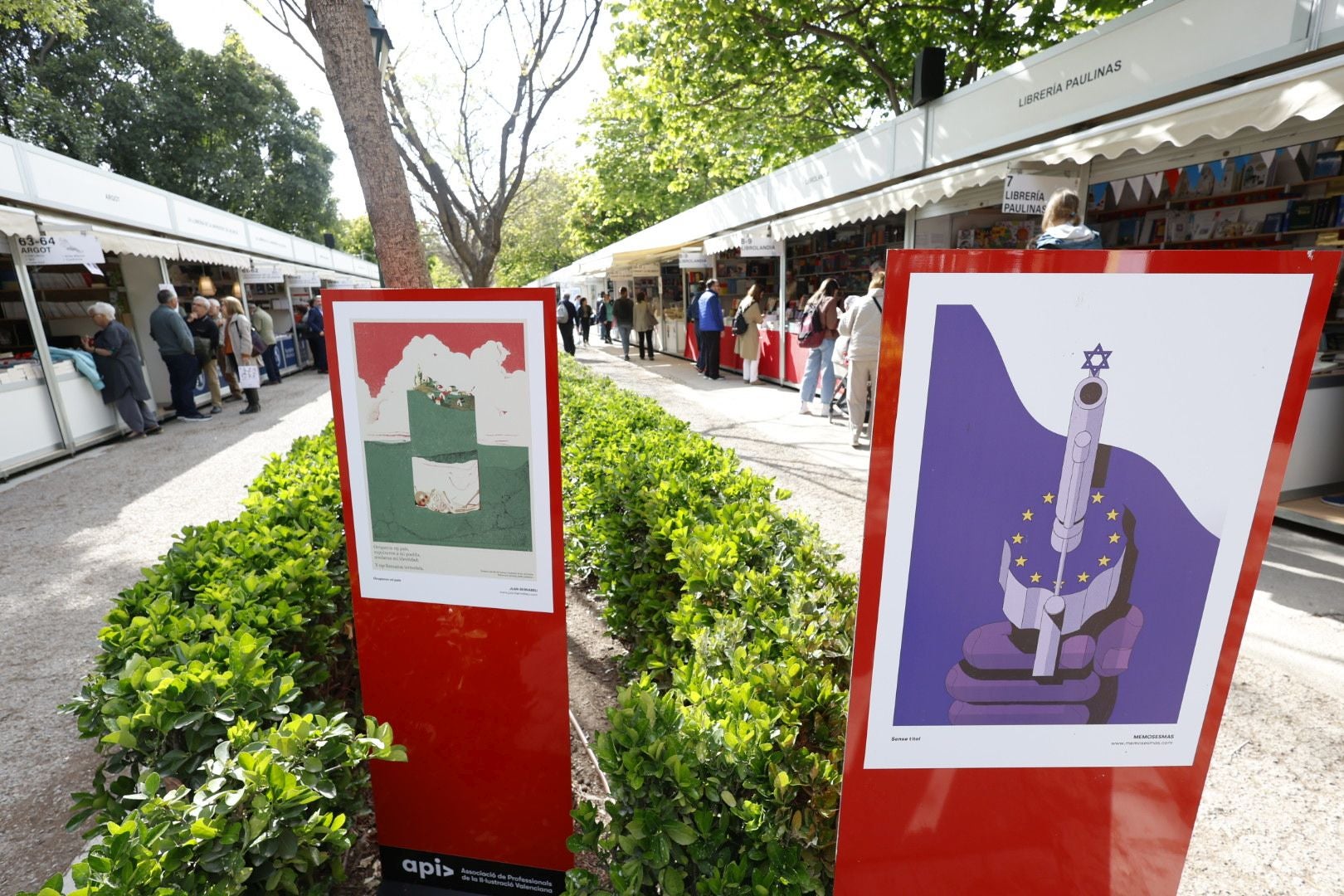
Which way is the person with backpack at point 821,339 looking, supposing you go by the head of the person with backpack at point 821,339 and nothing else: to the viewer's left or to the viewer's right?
to the viewer's right

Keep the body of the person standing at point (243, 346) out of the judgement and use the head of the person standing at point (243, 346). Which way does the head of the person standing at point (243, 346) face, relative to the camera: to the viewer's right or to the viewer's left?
to the viewer's left

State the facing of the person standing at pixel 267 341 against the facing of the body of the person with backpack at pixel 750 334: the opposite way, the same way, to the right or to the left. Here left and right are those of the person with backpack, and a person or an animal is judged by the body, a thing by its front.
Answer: the opposite way

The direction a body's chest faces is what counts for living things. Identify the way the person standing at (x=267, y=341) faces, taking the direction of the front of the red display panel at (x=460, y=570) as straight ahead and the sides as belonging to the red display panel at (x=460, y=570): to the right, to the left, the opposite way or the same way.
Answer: to the right

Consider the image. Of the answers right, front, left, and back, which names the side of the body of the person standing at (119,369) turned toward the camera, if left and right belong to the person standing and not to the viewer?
left

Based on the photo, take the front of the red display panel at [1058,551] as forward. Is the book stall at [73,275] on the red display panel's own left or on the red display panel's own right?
on the red display panel's own right

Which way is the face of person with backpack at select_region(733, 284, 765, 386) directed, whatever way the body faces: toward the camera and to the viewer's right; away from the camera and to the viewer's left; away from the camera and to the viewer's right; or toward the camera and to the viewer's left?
away from the camera and to the viewer's right

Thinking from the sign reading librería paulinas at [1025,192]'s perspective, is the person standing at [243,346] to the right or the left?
on its right

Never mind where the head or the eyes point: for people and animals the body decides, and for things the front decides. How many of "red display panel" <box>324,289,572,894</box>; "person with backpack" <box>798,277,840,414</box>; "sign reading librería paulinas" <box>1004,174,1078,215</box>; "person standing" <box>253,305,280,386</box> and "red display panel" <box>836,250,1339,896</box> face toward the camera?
3

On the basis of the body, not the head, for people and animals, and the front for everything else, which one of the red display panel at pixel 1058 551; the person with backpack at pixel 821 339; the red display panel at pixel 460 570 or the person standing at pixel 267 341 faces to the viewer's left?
the person standing

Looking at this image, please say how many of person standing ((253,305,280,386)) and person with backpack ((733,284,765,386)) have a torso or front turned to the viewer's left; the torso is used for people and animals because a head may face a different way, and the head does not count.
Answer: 1
